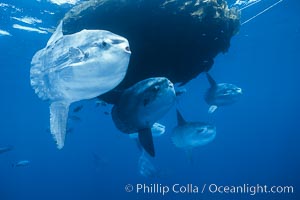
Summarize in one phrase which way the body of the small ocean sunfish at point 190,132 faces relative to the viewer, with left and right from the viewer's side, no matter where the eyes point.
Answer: facing to the right of the viewer

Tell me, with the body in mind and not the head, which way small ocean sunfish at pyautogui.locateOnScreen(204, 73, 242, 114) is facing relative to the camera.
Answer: to the viewer's right

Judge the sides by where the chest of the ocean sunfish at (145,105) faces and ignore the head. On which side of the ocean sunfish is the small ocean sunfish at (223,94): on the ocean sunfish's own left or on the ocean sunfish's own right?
on the ocean sunfish's own left

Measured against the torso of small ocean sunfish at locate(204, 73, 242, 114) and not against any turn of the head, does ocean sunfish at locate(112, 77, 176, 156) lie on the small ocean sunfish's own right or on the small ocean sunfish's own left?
on the small ocean sunfish's own right

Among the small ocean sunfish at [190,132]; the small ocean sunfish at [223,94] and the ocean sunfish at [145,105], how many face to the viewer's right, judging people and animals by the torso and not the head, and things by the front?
3

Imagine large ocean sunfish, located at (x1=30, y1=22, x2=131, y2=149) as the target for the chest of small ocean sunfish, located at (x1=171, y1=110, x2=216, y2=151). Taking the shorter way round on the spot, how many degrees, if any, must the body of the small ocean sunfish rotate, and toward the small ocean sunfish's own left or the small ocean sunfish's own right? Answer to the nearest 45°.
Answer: approximately 90° to the small ocean sunfish's own right
